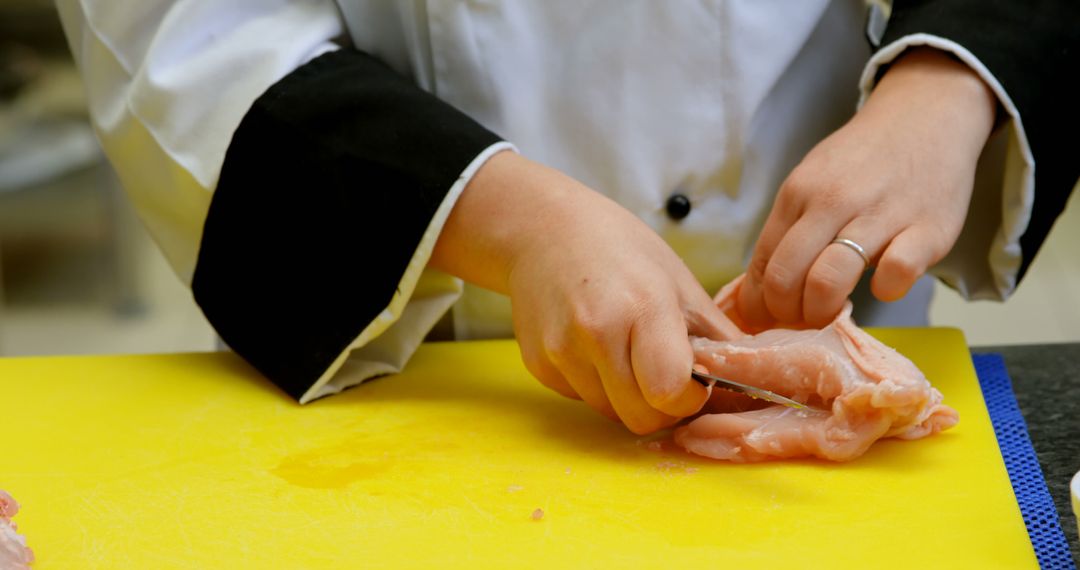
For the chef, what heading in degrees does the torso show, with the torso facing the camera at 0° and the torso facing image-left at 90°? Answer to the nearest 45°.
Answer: approximately 0°

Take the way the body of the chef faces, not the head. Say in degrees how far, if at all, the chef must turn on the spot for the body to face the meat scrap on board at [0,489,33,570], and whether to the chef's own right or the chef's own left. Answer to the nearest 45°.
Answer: approximately 45° to the chef's own right

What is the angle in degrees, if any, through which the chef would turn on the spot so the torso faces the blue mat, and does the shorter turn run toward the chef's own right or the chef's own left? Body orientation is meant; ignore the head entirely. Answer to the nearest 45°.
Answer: approximately 45° to the chef's own left
